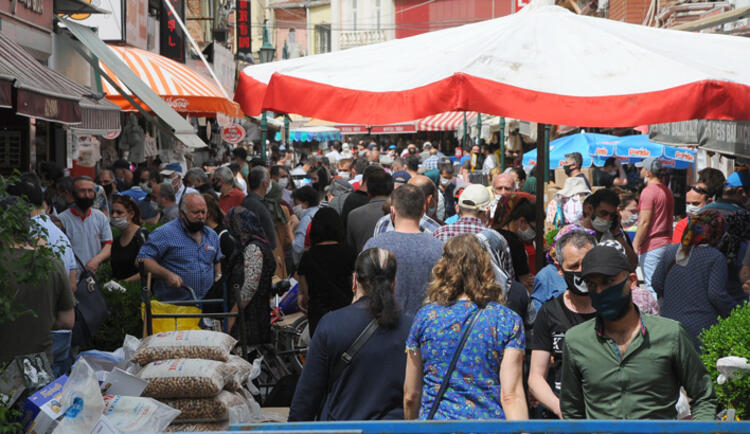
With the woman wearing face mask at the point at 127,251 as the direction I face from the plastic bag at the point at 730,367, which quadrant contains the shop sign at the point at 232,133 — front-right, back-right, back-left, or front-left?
front-right

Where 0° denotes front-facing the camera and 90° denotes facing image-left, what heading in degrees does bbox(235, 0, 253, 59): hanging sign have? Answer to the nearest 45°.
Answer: approximately 0°

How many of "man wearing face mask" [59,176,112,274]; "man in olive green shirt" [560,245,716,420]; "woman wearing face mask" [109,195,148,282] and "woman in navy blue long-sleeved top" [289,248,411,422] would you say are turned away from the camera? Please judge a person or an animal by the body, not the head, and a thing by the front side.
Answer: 1

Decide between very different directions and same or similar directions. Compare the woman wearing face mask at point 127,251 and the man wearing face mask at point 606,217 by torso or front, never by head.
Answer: same or similar directions

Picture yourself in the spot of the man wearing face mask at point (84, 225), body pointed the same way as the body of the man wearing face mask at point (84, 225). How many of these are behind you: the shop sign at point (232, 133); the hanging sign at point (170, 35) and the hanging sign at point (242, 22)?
3

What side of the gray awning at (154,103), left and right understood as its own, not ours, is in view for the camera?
right

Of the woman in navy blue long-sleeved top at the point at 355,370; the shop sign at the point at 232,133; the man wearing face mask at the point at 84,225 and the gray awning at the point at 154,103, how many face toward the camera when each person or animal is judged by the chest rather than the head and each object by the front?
2

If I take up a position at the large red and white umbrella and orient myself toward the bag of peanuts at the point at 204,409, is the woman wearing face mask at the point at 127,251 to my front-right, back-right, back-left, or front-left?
front-right

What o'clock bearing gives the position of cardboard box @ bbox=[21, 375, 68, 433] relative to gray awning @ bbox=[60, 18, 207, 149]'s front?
The cardboard box is roughly at 3 o'clock from the gray awning.

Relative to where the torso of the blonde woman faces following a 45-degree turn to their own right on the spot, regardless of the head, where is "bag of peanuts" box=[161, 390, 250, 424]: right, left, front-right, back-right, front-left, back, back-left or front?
left

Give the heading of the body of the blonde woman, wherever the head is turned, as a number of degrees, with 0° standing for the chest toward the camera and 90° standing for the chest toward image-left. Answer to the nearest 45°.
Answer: approximately 180°

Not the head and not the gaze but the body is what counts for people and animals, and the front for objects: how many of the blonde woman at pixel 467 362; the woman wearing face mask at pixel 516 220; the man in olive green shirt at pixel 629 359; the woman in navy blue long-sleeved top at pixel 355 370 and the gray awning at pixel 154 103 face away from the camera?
2

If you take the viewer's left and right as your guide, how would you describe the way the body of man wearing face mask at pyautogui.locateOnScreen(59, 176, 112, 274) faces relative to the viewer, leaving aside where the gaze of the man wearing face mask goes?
facing the viewer

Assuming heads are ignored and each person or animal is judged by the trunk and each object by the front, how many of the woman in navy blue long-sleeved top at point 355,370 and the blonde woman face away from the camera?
2

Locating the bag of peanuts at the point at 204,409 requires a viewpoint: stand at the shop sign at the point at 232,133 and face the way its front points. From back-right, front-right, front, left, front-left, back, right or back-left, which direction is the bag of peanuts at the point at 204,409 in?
front

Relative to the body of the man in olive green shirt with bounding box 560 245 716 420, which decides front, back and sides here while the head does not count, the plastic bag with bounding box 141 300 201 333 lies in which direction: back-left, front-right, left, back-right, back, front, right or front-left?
back-right

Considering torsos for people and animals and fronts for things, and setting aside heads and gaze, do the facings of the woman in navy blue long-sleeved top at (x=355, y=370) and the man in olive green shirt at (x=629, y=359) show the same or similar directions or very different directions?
very different directions

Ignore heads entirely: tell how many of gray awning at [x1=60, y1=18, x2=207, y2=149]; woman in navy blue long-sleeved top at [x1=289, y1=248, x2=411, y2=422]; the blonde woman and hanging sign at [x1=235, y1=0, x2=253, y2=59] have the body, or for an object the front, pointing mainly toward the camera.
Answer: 1

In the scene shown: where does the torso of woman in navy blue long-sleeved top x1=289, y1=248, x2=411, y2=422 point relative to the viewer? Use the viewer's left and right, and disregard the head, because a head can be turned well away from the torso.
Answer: facing away from the viewer

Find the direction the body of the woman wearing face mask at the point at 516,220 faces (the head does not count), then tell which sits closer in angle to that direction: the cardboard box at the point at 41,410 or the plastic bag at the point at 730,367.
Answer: the plastic bag
